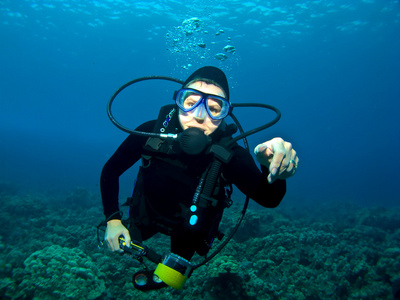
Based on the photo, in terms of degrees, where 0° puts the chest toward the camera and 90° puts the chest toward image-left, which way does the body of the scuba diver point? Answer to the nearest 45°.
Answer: approximately 0°
